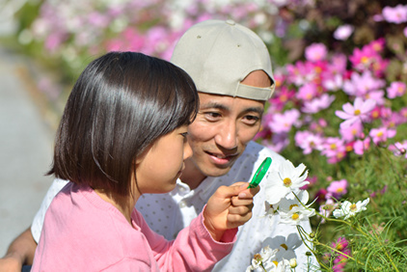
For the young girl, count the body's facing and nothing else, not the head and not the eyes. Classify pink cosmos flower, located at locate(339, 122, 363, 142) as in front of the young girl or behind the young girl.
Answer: in front

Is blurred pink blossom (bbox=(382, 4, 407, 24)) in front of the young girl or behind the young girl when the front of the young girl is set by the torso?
in front

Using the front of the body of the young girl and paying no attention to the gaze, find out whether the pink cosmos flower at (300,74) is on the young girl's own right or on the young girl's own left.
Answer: on the young girl's own left

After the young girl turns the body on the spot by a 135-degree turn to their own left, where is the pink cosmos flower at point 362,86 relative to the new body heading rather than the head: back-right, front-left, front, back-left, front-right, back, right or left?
right

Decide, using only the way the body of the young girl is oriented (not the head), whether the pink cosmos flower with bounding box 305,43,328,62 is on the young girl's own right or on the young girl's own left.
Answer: on the young girl's own left

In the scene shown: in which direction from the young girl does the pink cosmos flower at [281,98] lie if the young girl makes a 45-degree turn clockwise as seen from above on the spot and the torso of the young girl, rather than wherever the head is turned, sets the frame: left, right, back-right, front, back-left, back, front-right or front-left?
left

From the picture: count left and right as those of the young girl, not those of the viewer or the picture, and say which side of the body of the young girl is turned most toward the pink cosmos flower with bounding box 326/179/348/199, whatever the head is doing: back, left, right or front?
front

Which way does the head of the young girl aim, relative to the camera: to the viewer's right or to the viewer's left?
to the viewer's right

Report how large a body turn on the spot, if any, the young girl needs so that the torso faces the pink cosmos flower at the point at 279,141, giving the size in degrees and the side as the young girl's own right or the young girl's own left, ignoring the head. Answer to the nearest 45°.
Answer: approximately 45° to the young girl's own left

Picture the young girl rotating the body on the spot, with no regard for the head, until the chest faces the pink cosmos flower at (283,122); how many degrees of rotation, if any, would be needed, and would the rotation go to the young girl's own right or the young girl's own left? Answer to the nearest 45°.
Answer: approximately 45° to the young girl's own left

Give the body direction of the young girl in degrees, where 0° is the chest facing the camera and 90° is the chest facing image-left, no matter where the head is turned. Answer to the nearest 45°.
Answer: approximately 270°

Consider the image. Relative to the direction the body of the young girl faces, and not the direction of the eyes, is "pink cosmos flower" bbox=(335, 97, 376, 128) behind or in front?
in front

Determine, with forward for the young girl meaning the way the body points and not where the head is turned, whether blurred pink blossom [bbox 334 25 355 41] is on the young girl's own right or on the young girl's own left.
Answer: on the young girl's own left
